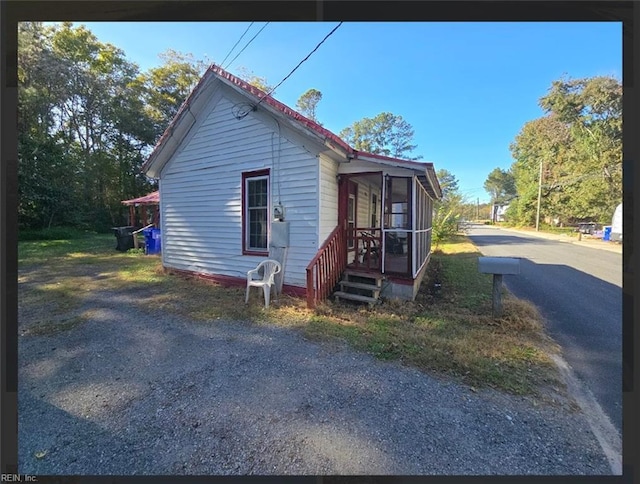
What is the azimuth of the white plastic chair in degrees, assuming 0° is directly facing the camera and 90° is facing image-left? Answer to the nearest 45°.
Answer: approximately 45°

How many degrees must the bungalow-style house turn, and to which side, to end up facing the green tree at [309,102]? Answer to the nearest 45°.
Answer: approximately 135° to its left

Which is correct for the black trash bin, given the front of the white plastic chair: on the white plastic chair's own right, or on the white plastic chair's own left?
on the white plastic chair's own right

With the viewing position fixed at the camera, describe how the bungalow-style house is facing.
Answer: facing the viewer and to the right of the viewer

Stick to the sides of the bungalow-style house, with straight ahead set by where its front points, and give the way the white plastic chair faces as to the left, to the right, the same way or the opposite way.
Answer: to the right

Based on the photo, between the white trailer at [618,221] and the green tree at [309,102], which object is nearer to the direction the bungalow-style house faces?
the white trailer
